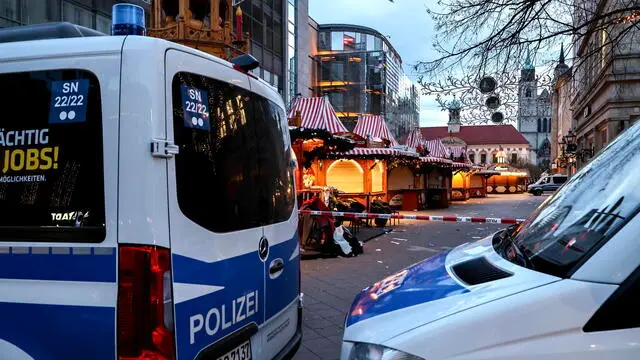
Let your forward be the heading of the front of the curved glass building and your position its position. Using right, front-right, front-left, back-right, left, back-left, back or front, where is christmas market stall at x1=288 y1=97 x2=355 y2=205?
front-right

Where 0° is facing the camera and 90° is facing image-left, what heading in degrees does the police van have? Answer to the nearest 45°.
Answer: approximately 135°

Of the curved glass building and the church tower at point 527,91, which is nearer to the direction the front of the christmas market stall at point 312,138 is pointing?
the church tower

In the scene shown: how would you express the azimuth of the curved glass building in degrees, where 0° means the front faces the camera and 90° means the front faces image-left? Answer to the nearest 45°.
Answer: approximately 315°

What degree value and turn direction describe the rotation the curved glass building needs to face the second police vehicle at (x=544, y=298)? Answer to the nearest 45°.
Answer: approximately 45° to its right

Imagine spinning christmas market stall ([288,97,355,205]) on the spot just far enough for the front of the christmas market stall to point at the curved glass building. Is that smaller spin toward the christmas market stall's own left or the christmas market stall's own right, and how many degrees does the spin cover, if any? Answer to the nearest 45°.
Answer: approximately 135° to the christmas market stall's own left

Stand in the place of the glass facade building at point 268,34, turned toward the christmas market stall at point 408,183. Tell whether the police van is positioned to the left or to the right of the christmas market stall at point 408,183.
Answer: right

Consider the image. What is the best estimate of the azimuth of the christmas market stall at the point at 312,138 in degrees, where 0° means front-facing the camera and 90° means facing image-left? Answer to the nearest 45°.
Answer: approximately 315°

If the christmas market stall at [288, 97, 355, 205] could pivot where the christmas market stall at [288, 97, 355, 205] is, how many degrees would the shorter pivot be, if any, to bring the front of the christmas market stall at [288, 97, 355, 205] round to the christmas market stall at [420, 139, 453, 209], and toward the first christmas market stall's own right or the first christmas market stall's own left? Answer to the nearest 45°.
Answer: approximately 90° to the first christmas market stall's own left

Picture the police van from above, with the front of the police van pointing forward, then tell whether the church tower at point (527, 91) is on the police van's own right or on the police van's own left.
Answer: on the police van's own right

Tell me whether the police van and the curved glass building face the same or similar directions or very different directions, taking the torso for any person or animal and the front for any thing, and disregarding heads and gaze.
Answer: very different directions
